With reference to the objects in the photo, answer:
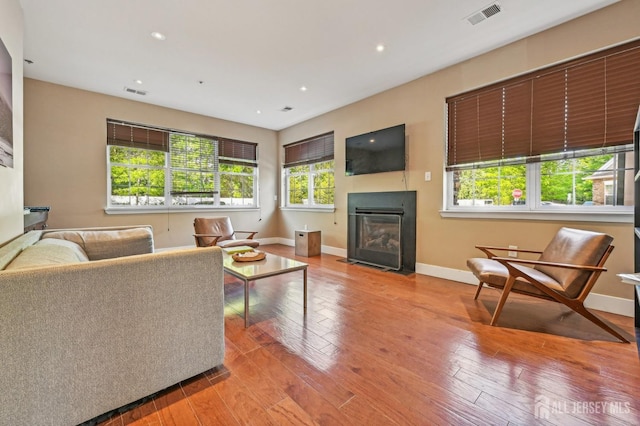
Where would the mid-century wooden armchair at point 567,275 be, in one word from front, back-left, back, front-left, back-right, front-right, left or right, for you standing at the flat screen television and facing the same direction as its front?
left

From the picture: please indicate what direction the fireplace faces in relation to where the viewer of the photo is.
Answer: facing the viewer and to the left of the viewer

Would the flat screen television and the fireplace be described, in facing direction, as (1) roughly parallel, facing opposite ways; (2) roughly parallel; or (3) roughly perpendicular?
roughly parallel

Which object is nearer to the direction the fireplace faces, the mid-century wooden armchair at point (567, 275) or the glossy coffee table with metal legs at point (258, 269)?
the glossy coffee table with metal legs

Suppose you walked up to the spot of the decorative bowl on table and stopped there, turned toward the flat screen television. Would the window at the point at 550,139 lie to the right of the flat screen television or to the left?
right

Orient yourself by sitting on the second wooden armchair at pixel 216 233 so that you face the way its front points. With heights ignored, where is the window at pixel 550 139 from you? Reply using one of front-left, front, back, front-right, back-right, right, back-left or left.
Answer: front

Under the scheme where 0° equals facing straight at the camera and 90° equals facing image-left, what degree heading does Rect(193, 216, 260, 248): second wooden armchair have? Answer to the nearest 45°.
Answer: approximately 315°

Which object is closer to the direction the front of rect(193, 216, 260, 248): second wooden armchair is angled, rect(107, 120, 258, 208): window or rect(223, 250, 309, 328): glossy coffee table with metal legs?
the glossy coffee table with metal legs

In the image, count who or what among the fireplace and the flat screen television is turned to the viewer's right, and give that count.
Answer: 0

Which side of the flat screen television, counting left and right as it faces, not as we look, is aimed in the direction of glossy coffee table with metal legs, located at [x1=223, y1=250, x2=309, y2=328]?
front

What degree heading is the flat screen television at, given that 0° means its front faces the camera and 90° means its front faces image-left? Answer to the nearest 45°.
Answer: approximately 45°

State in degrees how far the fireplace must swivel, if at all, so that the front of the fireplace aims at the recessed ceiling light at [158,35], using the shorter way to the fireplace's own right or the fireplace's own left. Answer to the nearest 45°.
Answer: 0° — it already faces it

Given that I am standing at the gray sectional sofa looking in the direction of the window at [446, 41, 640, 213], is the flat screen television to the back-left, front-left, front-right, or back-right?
front-left

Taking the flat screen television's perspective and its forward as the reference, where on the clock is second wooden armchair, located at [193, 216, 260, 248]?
The second wooden armchair is roughly at 1 o'clock from the flat screen television.
